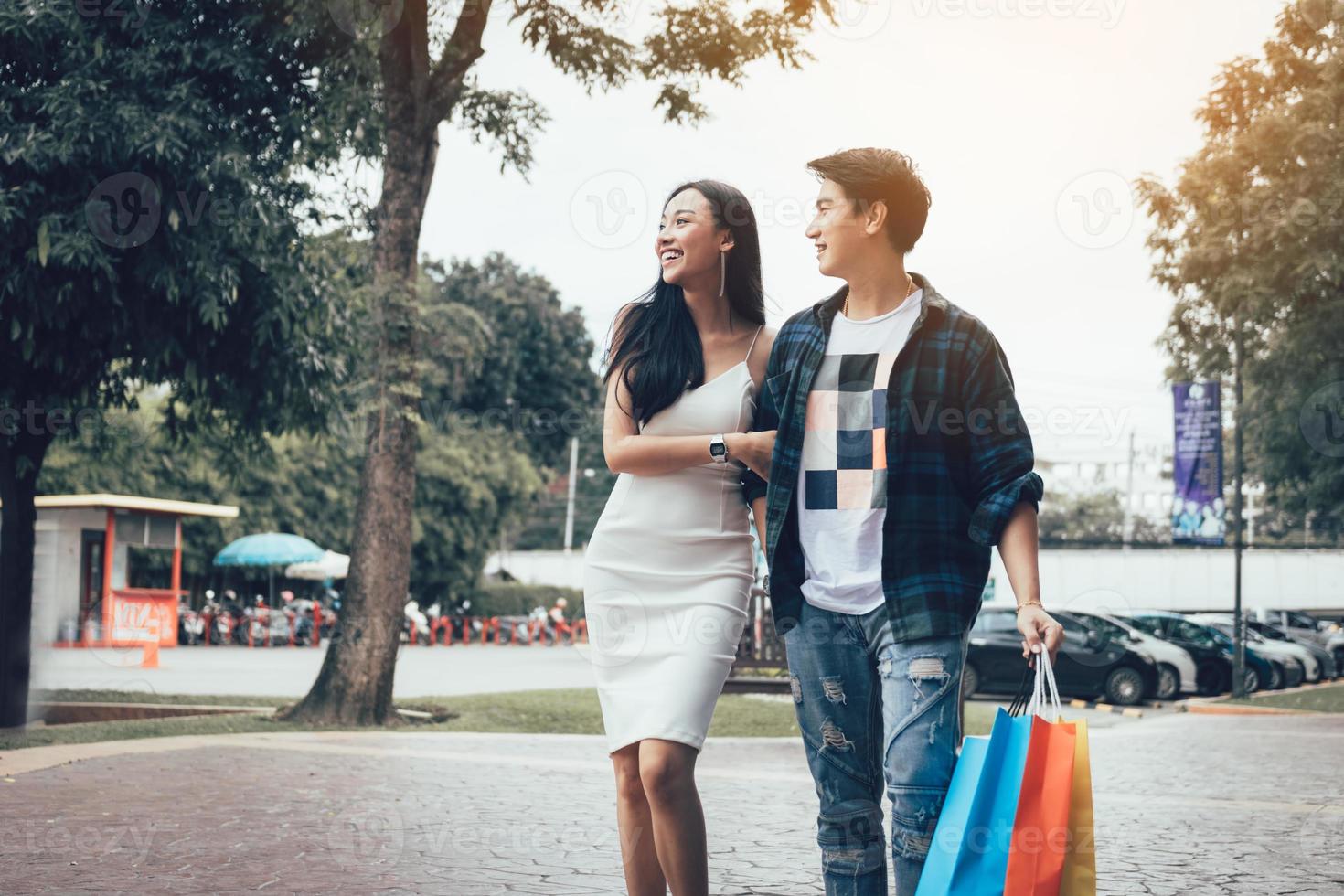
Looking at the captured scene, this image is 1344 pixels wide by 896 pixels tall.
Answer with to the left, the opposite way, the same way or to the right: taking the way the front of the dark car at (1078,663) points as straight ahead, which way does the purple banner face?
to the right

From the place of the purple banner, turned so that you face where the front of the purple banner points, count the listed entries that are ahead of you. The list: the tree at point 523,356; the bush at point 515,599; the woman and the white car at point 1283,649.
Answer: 1

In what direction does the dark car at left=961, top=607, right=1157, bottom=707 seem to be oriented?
to the viewer's right

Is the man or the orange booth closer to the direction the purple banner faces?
the man

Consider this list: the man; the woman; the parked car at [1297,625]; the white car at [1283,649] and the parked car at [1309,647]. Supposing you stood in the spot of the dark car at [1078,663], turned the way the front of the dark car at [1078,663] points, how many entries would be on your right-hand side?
2

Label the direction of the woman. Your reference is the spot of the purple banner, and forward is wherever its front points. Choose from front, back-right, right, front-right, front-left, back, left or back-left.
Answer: front

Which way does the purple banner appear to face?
toward the camera

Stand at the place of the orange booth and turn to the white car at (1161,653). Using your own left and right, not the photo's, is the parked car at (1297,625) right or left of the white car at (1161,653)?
left

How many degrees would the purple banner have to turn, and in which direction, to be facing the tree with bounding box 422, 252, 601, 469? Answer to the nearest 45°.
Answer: approximately 135° to its right

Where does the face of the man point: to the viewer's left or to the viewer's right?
to the viewer's left

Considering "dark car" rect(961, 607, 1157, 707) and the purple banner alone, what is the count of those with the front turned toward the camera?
1

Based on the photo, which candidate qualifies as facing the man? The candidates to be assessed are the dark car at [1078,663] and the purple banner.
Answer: the purple banner

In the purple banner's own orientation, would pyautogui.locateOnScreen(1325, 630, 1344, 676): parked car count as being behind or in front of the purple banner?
behind

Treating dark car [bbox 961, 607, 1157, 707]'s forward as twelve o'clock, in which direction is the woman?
The woman is roughly at 3 o'clock from the dark car.

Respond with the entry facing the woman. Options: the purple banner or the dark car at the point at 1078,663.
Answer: the purple banner
